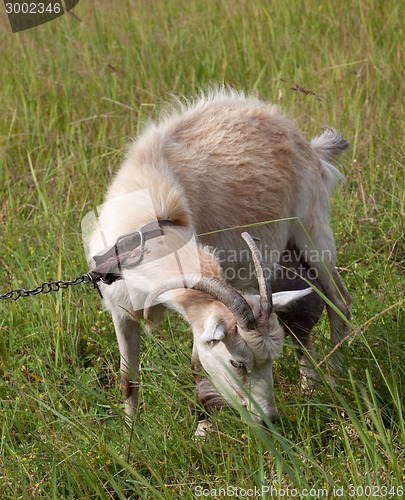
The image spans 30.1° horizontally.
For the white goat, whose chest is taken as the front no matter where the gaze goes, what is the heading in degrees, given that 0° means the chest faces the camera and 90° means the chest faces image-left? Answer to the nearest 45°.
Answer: approximately 45°
